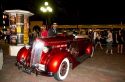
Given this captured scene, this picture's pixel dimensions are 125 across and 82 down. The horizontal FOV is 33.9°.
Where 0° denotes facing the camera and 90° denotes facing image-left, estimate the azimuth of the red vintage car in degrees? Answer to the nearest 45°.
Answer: approximately 45°
